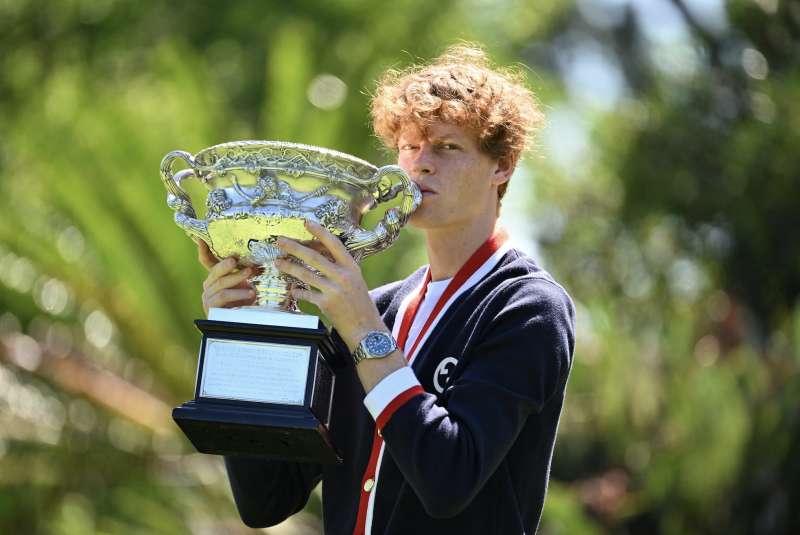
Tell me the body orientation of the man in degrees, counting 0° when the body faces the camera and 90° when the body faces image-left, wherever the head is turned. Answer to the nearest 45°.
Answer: approximately 45°
